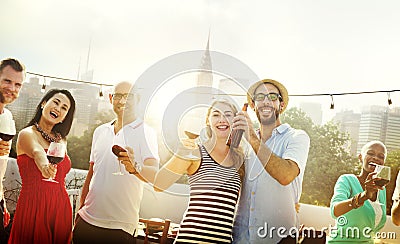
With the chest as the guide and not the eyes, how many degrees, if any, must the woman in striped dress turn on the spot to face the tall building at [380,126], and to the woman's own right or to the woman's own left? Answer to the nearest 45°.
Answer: approximately 90° to the woman's own left

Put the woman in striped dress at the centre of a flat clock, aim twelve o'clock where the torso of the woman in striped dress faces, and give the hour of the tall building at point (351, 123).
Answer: The tall building is roughly at 8 o'clock from the woman in striped dress.

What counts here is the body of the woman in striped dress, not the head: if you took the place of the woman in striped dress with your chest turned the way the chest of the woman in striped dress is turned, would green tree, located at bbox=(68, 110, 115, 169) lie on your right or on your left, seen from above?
on your right

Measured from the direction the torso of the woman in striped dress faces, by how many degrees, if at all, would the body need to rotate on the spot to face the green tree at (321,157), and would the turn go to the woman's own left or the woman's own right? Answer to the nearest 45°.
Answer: approximately 135° to the woman's own left

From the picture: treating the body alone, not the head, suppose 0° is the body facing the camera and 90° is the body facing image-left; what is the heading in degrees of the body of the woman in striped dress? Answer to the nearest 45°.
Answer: approximately 0°

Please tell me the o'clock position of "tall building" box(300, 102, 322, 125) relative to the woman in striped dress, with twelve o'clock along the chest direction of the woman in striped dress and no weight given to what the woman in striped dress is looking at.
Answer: The tall building is roughly at 8 o'clock from the woman in striped dress.

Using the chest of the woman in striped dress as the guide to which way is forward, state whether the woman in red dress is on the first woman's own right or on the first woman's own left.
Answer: on the first woman's own right
